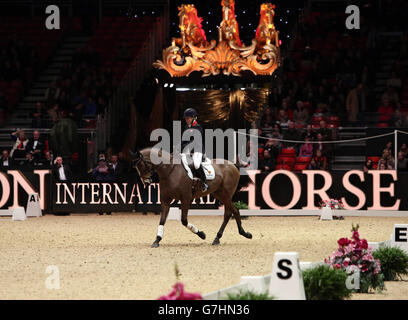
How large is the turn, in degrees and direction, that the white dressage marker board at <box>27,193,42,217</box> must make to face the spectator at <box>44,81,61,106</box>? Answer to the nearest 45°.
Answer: approximately 180°

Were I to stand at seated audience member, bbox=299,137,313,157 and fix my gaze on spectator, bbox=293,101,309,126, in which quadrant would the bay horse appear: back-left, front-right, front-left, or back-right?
back-left

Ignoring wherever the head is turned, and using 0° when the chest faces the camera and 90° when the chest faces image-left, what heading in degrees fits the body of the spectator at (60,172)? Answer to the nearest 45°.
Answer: approximately 0°

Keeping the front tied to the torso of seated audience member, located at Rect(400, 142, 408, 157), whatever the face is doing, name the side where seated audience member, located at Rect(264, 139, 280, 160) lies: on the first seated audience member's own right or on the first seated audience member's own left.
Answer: on the first seated audience member's own right

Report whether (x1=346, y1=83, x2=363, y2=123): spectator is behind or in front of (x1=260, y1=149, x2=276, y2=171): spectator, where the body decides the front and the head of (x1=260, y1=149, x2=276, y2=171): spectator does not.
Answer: behind

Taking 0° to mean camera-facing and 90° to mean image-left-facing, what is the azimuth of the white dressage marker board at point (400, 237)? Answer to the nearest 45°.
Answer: approximately 0°

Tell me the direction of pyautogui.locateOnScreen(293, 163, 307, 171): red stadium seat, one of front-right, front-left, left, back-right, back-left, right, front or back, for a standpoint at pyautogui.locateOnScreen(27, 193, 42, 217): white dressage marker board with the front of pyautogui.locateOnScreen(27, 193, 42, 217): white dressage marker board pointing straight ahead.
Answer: left

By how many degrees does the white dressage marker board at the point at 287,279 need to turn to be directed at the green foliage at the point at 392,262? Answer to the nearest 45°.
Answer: approximately 135° to its left
